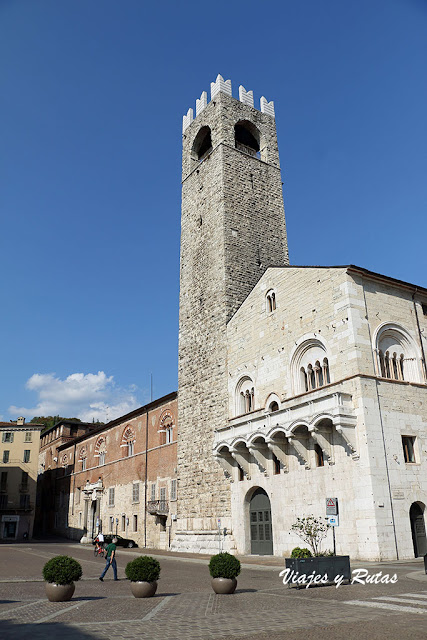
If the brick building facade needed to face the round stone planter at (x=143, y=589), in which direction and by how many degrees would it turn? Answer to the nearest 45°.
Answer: approximately 45° to its left

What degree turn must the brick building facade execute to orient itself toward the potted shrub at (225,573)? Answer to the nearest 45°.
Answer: approximately 45° to its left

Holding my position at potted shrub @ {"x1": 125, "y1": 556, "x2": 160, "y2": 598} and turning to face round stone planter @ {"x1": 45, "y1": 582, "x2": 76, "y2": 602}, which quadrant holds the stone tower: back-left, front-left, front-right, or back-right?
back-right

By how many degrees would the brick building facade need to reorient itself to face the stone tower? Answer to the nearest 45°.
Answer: approximately 45° to its left

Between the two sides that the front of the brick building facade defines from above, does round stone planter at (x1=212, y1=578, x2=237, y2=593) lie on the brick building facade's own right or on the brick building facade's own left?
on the brick building facade's own left

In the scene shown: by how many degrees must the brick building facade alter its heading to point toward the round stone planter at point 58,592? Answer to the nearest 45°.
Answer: approximately 45° to its left

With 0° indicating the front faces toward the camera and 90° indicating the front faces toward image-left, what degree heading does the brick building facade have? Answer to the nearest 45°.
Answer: approximately 45°

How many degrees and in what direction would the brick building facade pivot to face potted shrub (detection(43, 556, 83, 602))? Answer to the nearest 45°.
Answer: approximately 45° to its left
